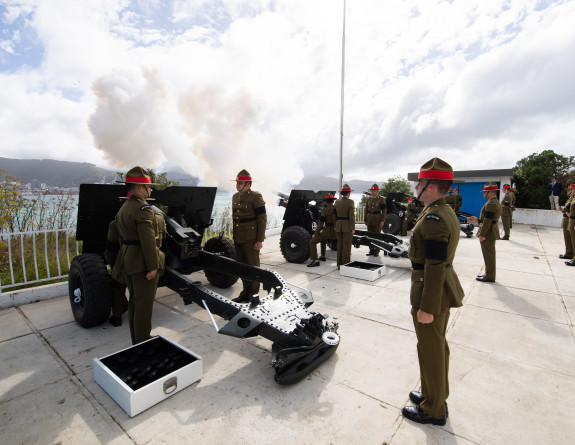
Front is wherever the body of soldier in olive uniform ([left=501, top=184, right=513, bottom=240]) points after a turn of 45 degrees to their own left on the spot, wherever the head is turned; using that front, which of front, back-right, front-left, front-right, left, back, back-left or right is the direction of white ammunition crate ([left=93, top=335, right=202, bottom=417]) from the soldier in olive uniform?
front-left

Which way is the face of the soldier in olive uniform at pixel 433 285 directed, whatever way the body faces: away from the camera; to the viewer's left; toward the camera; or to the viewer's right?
to the viewer's left

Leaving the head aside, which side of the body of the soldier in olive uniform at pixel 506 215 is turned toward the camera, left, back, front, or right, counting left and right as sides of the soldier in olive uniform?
left

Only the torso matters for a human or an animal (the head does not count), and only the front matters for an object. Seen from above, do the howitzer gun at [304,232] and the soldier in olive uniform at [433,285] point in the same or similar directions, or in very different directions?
same or similar directions

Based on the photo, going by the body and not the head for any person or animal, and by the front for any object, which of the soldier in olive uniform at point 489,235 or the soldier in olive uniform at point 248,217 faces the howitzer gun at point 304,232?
the soldier in olive uniform at point 489,235

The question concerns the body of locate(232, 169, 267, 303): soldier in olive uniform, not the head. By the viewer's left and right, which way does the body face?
facing the viewer and to the left of the viewer

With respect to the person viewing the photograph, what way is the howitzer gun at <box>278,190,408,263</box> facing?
facing away from the viewer and to the left of the viewer

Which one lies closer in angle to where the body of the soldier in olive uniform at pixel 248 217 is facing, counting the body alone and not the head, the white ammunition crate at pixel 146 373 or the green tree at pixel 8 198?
the white ammunition crate

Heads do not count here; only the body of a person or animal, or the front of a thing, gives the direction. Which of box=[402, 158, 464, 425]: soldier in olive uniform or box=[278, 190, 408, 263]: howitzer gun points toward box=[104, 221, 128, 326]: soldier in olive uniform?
box=[402, 158, 464, 425]: soldier in olive uniform

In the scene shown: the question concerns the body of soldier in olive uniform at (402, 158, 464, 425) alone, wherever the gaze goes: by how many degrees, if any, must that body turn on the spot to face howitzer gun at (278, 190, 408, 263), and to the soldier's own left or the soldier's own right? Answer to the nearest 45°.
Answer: approximately 45° to the soldier's own right

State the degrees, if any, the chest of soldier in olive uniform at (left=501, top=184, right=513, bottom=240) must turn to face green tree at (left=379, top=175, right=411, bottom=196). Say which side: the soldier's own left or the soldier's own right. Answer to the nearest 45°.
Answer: approximately 45° to the soldier's own right

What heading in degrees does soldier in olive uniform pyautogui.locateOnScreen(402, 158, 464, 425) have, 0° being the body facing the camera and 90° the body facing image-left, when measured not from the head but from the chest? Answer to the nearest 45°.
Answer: approximately 90°

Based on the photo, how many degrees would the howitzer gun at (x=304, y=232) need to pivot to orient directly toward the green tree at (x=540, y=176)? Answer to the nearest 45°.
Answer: approximately 90° to its right

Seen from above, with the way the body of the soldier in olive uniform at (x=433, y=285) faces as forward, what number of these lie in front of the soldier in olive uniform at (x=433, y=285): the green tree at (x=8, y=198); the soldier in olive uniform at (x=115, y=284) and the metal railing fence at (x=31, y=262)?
3

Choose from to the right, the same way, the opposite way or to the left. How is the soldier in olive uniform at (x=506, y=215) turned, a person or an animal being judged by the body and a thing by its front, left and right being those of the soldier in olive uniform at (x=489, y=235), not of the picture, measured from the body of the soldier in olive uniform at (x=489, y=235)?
the same way

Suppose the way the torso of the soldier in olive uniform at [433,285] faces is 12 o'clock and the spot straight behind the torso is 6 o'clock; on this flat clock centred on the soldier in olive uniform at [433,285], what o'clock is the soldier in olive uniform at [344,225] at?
the soldier in olive uniform at [344,225] is roughly at 2 o'clock from the soldier in olive uniform at [433,285].

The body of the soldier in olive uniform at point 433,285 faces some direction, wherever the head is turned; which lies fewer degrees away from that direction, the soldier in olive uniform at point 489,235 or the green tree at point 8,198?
the green tree

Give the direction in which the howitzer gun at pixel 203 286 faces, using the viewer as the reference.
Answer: facing away from the viewer and to the left of the viewer

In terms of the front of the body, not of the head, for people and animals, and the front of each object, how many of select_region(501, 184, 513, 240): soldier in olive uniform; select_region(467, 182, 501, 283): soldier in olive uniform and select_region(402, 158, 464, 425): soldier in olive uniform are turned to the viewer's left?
3

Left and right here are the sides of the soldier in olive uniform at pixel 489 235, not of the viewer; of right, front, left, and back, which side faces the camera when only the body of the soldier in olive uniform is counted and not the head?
left
